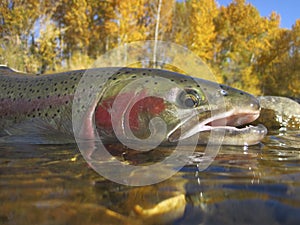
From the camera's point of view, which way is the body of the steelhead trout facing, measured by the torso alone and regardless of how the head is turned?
to the viewer's right
